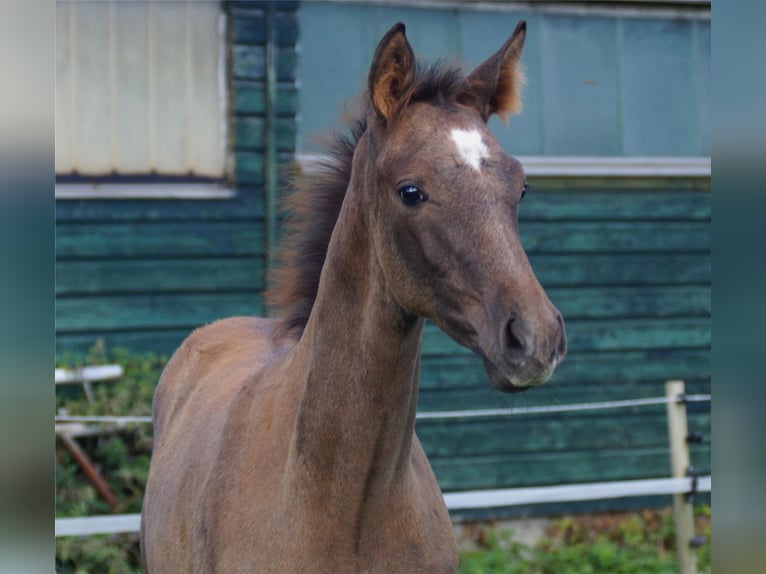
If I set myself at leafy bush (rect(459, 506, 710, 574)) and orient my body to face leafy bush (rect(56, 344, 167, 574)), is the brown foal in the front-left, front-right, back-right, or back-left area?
front-left

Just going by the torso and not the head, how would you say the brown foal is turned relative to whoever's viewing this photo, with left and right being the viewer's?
facing the viewer and to the right of the viewer

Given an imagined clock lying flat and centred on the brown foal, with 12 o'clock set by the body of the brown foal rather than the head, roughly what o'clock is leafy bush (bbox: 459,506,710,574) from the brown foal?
The leafy bush is roughly at 8 o'clock from the brown foal.

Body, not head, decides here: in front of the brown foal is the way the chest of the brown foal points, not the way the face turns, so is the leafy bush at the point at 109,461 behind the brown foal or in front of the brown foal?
behind
